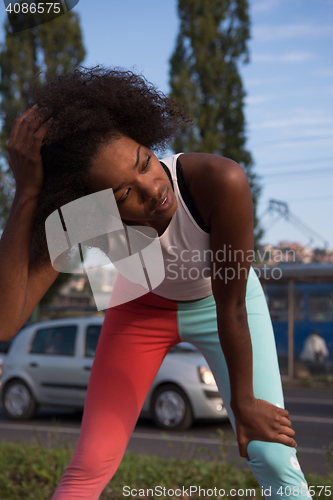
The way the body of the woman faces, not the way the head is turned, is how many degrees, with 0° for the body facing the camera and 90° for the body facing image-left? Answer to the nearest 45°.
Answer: approximately 0°

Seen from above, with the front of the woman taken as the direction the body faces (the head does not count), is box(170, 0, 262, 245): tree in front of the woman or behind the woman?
behind

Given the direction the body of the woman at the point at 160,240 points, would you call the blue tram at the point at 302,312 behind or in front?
behind

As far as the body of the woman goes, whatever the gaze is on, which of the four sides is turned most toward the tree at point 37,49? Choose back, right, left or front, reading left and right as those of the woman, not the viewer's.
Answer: back
